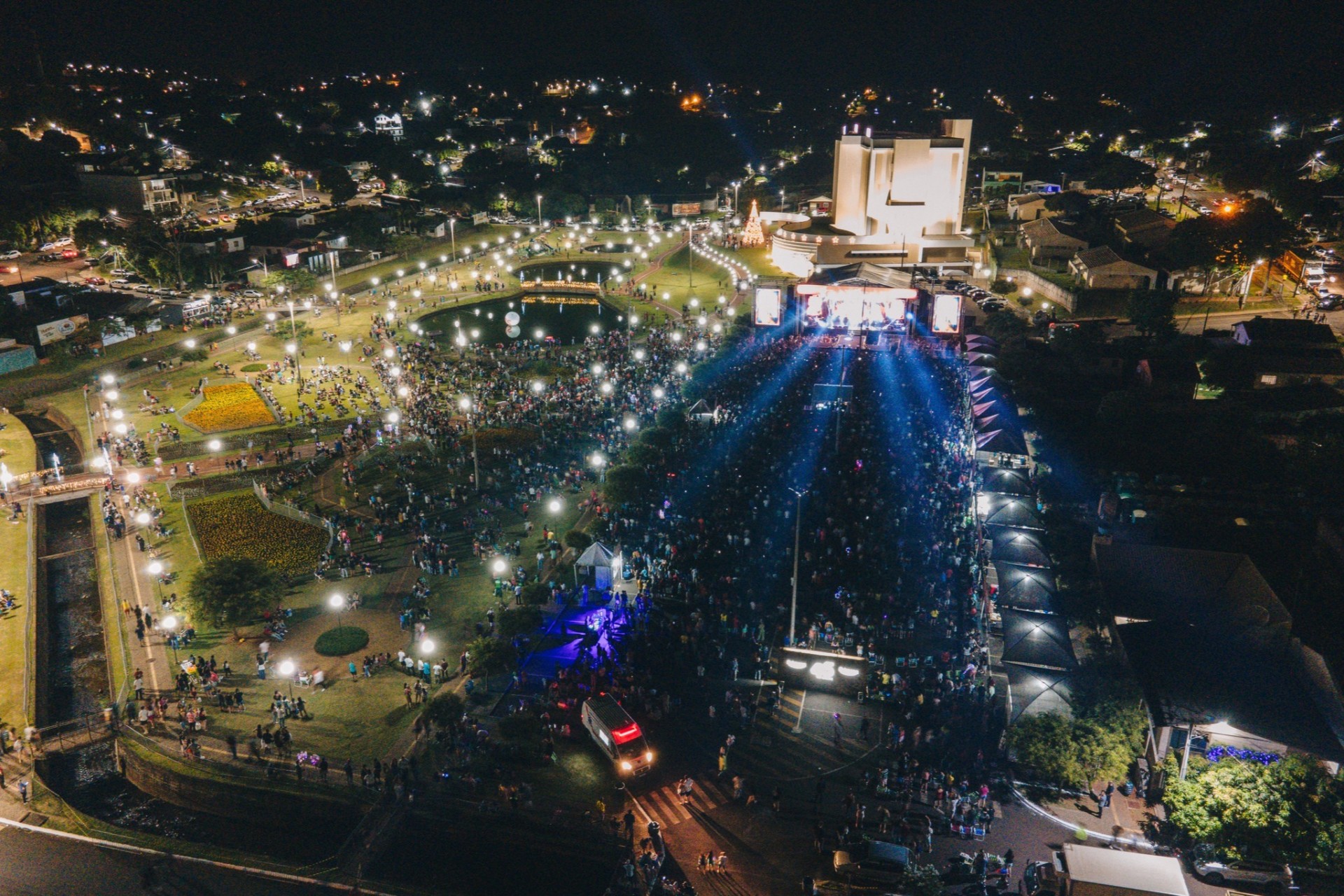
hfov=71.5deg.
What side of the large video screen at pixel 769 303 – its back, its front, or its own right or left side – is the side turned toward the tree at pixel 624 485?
front

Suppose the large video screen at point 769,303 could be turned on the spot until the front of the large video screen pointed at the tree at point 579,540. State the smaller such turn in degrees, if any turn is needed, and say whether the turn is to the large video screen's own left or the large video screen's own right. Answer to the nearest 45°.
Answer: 0° — it already faces it

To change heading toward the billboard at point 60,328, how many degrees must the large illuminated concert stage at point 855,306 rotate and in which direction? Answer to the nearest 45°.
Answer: approximately 90° to its right

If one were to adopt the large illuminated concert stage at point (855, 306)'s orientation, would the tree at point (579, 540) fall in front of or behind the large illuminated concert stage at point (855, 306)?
in front

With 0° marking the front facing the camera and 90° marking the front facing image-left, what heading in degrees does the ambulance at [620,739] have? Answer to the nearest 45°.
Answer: approximately 315°

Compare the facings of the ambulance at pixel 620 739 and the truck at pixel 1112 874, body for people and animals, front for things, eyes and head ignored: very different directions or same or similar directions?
very different directions

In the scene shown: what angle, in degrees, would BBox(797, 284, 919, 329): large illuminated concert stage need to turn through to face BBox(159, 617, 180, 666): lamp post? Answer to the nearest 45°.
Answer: approximately 45° to its right

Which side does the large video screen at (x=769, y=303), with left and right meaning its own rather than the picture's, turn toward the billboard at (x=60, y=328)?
right

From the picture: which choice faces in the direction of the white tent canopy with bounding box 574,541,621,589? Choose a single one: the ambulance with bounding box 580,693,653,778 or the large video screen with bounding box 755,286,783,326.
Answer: the large video screen

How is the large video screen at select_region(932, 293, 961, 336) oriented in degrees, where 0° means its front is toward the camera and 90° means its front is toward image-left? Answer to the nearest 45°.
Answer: approximately 0°

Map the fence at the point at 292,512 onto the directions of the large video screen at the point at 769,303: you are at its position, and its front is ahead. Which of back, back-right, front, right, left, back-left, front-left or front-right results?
front-right

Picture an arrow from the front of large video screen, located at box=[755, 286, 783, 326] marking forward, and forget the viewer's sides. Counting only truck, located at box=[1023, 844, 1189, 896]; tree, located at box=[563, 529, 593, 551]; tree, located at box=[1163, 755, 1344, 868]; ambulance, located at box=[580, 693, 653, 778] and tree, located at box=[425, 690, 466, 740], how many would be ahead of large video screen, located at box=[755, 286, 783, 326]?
5

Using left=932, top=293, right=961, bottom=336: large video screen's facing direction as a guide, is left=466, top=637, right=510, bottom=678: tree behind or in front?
in front

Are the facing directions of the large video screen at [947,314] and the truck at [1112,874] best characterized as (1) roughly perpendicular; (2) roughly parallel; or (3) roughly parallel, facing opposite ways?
roughly perpendicular

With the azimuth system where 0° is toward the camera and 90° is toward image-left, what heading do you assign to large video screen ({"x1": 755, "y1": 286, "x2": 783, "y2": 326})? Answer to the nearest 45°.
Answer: approximately 0°
